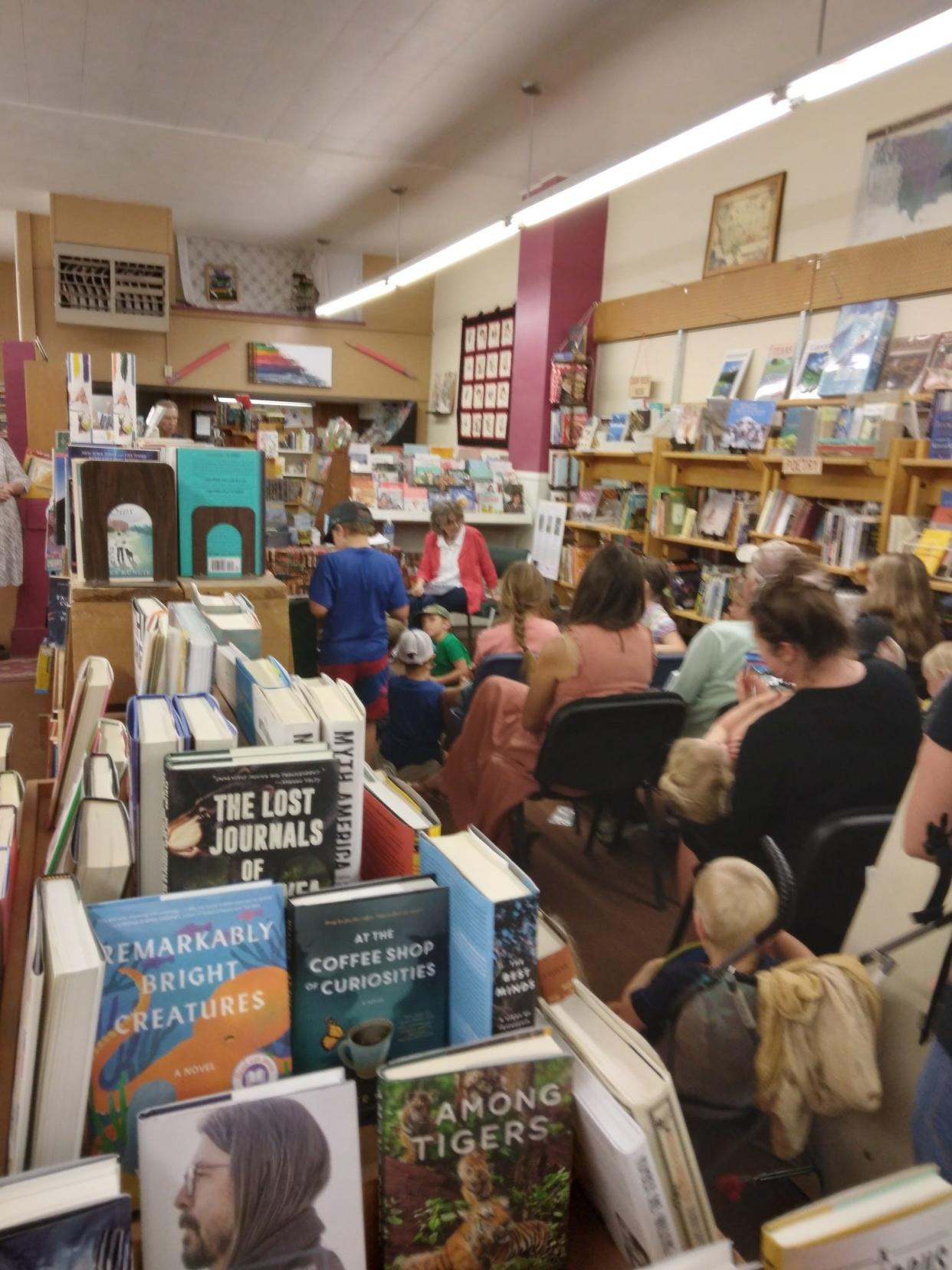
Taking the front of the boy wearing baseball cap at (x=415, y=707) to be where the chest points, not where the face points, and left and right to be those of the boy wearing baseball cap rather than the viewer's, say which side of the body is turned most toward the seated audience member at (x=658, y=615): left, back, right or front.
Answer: right

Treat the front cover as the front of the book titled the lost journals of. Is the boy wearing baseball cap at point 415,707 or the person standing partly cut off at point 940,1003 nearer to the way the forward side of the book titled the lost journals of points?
the person standing partly cut off

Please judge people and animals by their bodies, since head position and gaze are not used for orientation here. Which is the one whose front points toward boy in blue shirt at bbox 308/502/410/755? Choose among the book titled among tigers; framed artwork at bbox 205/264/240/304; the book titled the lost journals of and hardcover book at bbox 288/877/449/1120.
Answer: the framed artwork

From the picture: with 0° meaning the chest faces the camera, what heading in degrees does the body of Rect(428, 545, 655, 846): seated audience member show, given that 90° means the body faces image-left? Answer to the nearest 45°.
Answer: approximately 135°

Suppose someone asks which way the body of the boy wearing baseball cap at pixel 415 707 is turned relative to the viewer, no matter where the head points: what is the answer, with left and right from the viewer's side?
facing away from the viewer

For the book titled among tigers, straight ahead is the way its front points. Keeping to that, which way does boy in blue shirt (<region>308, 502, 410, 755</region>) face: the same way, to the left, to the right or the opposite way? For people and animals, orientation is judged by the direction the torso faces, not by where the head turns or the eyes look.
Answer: the opposite way

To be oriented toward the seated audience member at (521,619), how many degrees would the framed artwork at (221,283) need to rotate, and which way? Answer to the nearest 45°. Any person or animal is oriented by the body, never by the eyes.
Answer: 0° — it already faces them

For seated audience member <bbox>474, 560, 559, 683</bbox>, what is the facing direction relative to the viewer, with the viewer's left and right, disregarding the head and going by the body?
facing away from the viewer

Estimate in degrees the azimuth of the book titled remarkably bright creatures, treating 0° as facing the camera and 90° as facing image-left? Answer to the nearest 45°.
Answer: approximately 0°

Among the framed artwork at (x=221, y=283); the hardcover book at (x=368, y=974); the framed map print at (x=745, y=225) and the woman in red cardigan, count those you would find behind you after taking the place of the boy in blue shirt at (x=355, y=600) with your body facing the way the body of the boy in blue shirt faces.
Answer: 1

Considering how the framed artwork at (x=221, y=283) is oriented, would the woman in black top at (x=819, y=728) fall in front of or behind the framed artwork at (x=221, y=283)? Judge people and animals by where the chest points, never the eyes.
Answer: in front

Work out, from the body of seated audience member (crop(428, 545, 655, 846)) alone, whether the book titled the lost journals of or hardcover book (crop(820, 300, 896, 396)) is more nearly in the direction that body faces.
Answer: the hardcover book

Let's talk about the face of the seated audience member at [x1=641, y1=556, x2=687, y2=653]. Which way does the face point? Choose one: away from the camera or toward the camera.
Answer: away from the camera

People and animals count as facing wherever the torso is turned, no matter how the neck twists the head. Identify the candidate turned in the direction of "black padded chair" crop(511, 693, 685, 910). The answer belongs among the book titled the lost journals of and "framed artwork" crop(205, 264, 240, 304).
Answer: the framed artwork

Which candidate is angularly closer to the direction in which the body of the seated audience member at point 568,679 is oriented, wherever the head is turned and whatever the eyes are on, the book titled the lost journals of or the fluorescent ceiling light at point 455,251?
the fluorescent ceiling light
